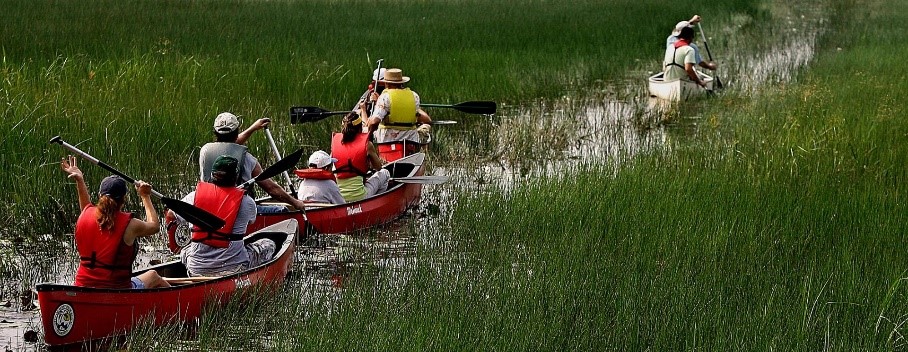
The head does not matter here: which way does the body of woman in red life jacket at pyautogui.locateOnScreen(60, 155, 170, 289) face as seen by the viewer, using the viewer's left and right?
facing away from the viewer and to the right of the viewer

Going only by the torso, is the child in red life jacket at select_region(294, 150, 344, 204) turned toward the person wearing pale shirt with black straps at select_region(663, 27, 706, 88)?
yes

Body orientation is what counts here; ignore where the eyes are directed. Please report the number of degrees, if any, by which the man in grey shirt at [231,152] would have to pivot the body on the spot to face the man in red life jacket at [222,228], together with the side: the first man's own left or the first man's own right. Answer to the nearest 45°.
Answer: approximately 135° to the first man's own right

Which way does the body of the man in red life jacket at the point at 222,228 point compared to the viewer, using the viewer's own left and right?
facing away from the viewer and to the right of the viewer

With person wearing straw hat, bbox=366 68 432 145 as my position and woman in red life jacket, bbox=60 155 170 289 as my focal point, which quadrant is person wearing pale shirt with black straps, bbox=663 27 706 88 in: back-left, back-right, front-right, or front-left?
back-left

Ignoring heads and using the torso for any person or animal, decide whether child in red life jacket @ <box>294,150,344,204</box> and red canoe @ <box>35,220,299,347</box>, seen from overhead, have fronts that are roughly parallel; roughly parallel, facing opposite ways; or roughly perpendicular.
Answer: roughly parallel

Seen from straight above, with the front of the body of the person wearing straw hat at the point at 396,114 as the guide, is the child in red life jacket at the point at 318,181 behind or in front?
behind

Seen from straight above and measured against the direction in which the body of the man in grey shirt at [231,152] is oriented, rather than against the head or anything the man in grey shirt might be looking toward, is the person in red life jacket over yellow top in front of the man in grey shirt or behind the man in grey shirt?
in front

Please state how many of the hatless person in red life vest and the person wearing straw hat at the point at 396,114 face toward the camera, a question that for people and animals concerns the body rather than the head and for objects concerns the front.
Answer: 0

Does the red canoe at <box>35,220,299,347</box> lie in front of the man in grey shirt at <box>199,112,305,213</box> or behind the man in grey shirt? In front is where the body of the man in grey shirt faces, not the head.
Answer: behind

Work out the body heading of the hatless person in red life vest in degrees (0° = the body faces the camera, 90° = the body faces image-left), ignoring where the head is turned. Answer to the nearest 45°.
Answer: approximately 225°

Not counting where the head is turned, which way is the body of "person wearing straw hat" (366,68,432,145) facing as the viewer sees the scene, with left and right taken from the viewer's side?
facing away from the viewer
